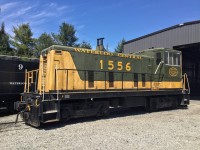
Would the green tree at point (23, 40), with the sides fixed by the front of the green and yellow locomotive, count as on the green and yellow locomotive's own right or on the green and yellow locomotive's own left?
on the green and yellow locomotive's own right

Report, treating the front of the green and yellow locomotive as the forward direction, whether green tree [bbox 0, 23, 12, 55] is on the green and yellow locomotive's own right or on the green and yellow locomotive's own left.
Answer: on the green and yellow locomotive's own right

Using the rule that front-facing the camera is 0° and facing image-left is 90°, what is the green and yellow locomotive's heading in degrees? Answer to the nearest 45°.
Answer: approximately 45°
